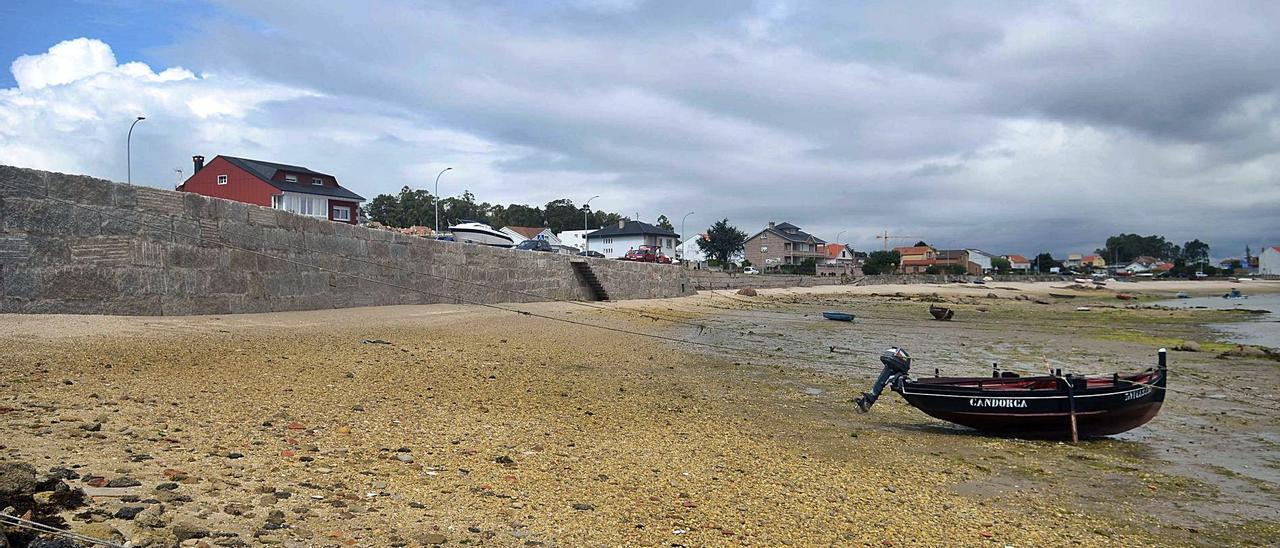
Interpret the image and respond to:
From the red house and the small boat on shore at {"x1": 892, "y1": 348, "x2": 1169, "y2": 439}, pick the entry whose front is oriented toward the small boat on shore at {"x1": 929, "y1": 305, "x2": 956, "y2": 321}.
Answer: the red house

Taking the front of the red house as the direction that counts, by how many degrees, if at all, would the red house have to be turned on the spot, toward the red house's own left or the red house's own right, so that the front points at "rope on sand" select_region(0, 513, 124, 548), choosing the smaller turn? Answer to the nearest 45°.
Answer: approximately 45° to the red house's own right

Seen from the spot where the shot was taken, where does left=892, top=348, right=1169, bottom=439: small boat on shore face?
facing to the right of the viewer

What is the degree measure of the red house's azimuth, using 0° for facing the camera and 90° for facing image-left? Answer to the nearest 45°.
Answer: approximately 315°

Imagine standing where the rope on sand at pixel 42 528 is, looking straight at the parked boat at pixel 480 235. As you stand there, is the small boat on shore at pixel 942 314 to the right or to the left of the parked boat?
right

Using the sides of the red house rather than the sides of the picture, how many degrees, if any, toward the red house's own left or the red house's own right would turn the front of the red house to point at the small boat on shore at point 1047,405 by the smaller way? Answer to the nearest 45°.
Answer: approximately 45° to the red house's own right

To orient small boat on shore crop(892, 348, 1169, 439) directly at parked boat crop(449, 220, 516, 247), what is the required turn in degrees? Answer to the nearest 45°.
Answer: approximately 135° to its left
